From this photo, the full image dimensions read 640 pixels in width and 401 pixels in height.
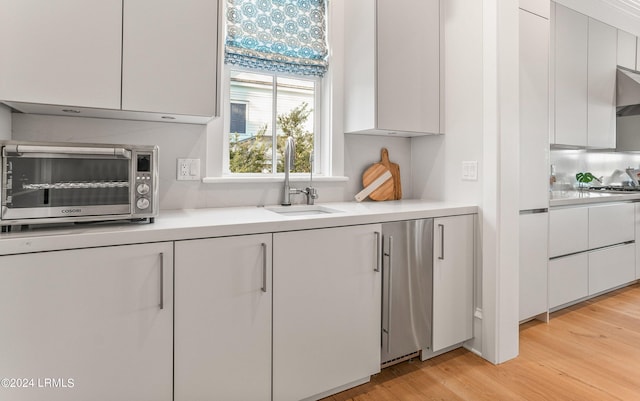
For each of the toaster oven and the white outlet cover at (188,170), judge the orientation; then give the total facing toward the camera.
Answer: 2

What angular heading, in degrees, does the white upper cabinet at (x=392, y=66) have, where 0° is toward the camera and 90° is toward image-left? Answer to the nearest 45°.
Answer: approximately 315°

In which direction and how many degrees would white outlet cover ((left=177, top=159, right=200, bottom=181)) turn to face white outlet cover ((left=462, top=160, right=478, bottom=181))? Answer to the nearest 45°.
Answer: approximately 90° to its left

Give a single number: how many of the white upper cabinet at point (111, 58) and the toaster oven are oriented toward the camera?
2

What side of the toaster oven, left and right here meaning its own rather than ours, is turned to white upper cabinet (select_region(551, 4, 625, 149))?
left

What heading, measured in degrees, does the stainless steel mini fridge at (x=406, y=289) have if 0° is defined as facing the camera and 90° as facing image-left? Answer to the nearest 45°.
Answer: approximately 315°

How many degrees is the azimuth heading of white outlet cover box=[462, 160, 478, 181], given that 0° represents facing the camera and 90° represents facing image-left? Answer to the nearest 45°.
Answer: approximately 45°
